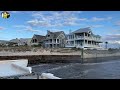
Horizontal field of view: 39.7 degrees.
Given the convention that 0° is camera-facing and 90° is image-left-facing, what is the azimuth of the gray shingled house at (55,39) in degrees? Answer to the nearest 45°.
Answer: approximately 0°
